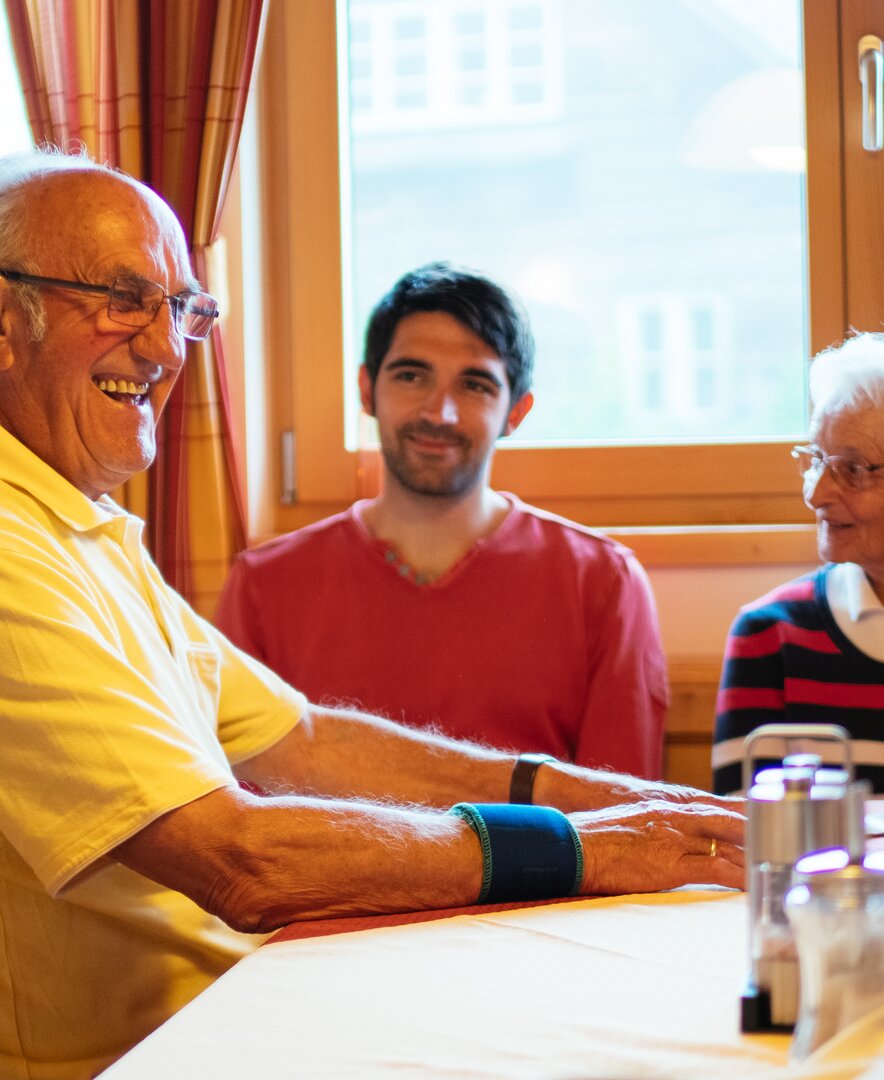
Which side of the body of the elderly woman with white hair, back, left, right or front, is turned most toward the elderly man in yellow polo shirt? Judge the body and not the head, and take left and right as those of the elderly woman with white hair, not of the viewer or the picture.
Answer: front

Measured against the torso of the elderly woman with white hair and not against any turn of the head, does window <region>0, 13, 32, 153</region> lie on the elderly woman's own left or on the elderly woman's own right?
on the elderly woman's own right

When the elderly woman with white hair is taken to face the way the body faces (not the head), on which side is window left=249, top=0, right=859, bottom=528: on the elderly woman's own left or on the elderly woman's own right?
on the elderly woman's own right

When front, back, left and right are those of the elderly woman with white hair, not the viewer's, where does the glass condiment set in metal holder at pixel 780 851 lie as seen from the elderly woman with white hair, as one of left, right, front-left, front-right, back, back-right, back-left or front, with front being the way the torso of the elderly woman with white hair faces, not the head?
front-left

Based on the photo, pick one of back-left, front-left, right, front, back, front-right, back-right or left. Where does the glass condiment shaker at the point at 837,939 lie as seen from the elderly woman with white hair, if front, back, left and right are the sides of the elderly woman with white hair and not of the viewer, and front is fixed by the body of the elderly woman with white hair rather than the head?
front-left

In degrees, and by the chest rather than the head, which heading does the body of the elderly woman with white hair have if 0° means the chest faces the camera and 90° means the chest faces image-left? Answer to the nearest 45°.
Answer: approximately 45°
